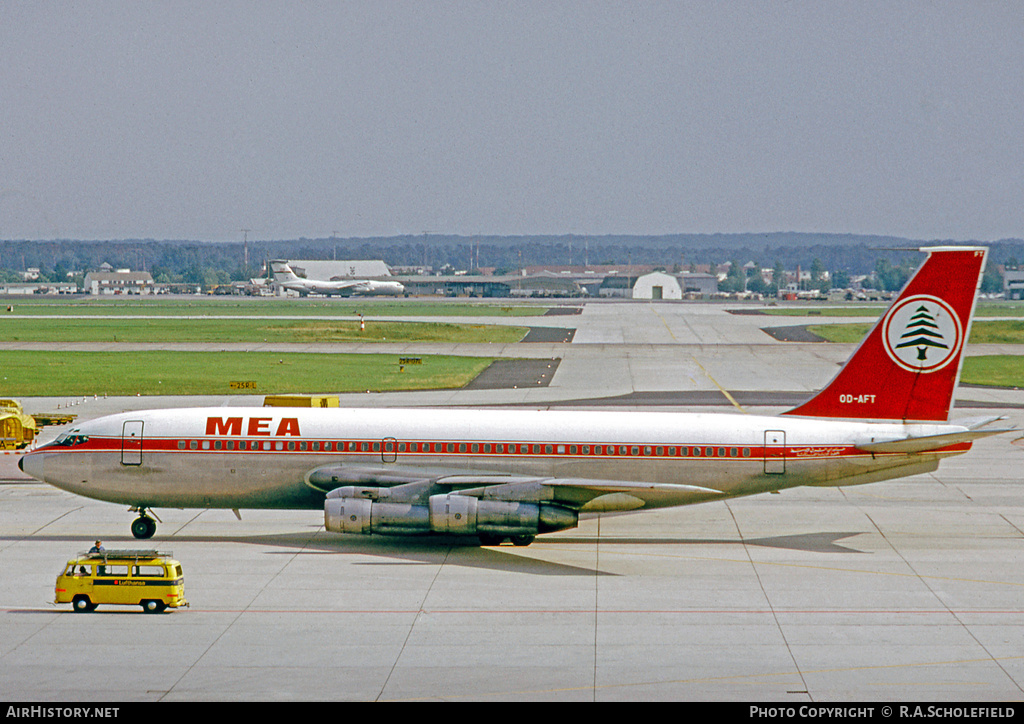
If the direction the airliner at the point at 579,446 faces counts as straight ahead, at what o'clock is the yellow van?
The yellow van is roughly at 11 o'clock from the airliner.

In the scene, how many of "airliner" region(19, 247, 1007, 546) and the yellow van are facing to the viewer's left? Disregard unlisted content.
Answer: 2

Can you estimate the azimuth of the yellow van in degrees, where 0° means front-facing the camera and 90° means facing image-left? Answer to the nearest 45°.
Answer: approximately 90°

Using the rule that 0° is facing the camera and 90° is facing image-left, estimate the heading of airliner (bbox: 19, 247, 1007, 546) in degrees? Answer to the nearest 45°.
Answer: approximately 90°
